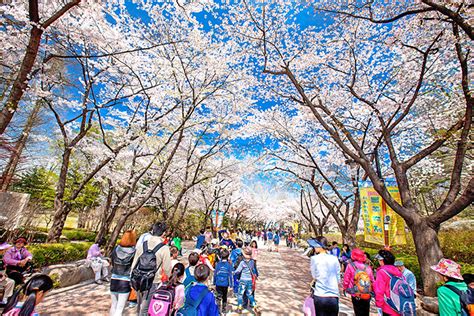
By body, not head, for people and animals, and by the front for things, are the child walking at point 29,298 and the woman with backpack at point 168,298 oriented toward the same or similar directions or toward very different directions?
same or similar directions

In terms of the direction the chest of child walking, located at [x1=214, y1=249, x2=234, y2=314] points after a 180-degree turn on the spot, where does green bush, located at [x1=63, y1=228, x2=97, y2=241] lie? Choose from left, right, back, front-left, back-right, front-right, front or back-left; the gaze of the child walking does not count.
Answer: back-right

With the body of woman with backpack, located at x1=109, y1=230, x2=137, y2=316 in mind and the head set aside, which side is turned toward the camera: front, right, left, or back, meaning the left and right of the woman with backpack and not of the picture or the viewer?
back

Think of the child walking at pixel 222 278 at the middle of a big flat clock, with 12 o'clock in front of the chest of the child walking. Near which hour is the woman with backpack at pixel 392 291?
The woman with backpack is roughly at 4 o'clock from the child walking.

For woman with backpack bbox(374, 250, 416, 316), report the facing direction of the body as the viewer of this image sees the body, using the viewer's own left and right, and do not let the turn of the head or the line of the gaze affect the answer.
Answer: facing away from the viewer and to the left of the viewer

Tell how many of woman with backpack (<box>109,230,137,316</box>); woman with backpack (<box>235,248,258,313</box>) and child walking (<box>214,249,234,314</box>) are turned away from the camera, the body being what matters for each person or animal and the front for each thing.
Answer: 3

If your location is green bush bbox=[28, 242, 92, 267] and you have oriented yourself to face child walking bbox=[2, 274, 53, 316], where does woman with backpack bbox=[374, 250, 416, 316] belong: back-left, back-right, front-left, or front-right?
front-left

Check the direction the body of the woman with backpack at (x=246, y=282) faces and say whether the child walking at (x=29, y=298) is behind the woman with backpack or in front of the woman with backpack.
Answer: behind

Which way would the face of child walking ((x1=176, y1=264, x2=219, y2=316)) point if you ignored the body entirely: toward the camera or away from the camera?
away from the camera

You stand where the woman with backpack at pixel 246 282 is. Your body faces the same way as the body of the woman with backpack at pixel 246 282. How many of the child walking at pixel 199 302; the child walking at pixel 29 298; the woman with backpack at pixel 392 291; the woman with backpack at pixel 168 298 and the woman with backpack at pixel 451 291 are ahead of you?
0

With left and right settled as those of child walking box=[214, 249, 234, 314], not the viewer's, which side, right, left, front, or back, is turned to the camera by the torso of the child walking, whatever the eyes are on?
back

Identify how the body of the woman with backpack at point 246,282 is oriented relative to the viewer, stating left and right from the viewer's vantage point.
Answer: facing away from the viewer

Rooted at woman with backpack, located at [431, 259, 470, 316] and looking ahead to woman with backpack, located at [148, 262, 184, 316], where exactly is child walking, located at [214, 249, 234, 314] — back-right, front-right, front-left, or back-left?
front-right

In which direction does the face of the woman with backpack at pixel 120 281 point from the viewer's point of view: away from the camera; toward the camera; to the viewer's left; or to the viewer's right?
away from the camera

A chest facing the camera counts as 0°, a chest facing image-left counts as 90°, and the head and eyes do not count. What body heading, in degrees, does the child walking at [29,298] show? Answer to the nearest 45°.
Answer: approximately 225°

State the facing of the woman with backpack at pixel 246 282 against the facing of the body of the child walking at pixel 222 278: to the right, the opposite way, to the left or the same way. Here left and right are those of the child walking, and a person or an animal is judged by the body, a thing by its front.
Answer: the same way

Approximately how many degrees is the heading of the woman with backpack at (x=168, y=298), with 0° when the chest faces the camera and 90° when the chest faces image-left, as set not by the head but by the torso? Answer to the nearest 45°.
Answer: approximately 225°

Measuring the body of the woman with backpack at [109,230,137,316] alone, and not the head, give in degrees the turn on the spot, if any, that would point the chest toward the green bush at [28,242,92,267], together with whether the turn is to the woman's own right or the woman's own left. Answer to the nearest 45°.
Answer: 0° — they already face it

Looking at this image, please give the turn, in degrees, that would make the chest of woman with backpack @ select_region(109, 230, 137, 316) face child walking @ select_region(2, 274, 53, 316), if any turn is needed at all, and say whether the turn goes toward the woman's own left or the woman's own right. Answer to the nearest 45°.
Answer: approximately 180°

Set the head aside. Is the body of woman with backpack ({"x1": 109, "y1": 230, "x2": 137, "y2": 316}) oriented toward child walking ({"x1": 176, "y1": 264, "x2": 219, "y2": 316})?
no
